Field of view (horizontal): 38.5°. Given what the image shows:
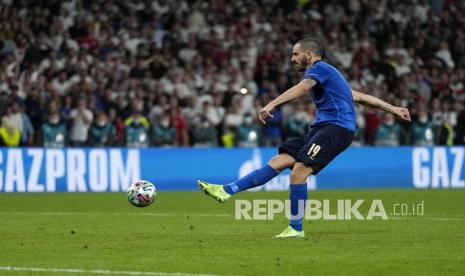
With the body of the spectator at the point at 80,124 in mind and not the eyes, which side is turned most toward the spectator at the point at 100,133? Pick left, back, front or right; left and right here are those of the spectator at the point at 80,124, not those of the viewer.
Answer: left

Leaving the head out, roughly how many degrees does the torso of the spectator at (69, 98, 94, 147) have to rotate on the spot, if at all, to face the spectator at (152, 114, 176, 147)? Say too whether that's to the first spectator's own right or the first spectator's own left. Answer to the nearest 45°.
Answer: approximately 90° to the first spectator's own left

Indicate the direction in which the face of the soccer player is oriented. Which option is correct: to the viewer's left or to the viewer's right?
to the viewer's left

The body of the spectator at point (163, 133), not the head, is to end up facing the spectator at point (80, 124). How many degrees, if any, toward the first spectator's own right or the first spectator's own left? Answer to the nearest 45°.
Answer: approximately 90° to the first spectator's own right

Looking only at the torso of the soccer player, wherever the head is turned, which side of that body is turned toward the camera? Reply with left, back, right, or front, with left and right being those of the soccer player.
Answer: left
